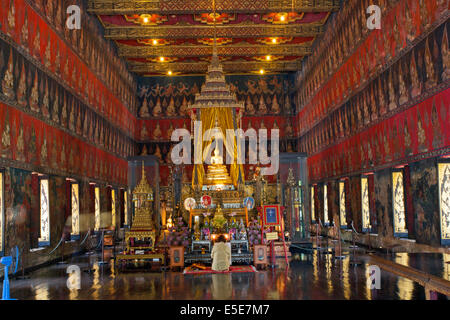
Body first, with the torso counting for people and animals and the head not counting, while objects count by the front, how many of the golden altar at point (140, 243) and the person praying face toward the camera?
1

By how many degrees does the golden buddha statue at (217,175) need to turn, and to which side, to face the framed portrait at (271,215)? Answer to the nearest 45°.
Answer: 0° — it already faces it

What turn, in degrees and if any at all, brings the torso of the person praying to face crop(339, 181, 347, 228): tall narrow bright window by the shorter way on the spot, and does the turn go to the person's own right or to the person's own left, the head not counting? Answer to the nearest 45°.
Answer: approximately 45° to the person's own right

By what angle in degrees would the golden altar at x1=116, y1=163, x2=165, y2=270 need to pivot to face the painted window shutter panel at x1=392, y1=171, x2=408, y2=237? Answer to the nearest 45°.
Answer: approximately 90° to its left

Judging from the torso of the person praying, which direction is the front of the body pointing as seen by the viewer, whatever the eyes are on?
away from the camera

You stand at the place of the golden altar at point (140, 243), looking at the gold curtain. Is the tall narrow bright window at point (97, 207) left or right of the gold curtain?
left

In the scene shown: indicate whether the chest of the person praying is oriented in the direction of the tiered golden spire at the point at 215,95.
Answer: yes

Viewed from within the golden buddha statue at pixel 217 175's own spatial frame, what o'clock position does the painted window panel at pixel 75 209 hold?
The painted window panel is roughly at 2 o'clock from the golden buddha statue.

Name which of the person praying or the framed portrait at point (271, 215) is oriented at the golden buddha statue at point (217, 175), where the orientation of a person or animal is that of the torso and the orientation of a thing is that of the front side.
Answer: the person praying

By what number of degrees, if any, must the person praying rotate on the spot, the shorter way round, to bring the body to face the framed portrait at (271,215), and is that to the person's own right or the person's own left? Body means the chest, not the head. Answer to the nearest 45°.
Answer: approximately 45° to the person's own right
